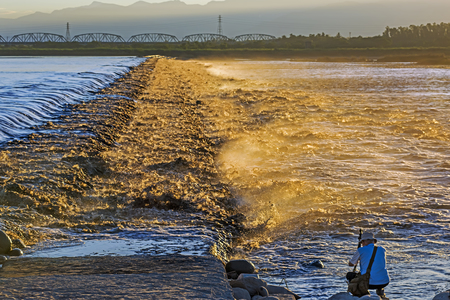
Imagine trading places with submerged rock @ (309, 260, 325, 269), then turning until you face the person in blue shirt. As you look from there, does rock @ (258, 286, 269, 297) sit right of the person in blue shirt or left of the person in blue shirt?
right

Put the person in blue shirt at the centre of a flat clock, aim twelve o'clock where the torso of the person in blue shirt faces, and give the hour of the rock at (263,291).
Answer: The rock is roughly at 10 o'clock from the person in blue shirt.

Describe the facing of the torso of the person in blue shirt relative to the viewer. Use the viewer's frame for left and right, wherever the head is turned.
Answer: facing away from the viewer and to the left of the viewer

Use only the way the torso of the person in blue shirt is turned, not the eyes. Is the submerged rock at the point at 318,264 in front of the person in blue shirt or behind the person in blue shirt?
in front

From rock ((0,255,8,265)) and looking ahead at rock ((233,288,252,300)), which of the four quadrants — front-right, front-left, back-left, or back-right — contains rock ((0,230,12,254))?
back-left

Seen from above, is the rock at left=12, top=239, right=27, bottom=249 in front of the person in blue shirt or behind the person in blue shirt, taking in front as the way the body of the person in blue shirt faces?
in front

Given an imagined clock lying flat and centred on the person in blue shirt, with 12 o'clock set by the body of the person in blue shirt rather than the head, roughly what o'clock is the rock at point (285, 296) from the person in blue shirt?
The rock is roughly at 10 o'clock from the person in blue shirt.

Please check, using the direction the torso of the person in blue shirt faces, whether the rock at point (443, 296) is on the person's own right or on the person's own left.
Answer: on the person's own right

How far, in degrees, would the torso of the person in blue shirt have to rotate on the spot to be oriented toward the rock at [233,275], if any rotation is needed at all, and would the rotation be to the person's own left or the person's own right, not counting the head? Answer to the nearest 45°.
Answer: approximately 45° to the person's own left
